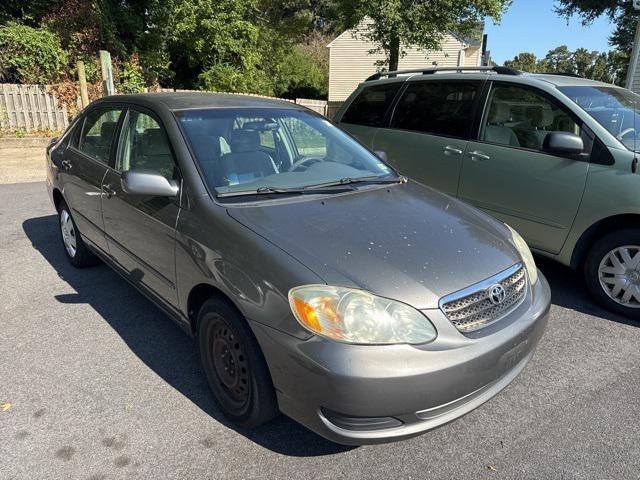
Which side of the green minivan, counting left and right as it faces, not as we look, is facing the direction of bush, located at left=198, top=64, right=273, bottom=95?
back

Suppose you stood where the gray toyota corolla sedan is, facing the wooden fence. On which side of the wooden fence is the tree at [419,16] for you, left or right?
right

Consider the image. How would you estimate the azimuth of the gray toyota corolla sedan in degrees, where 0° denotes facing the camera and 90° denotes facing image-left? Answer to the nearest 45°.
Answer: approximately 315°

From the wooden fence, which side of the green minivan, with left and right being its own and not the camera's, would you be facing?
back

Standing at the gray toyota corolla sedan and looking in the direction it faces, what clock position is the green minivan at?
The green minivan is roughly at 9 o'clock from the gray toyota corolla sedan.

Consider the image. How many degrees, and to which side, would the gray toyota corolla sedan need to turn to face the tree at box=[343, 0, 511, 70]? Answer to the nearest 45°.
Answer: approximately 135° to its left

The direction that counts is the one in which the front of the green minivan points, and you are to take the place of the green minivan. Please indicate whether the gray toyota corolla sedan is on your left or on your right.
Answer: on your right

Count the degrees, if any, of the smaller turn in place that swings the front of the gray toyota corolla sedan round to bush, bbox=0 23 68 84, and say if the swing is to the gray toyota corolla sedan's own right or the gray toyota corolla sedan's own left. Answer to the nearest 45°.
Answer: approximately 180°

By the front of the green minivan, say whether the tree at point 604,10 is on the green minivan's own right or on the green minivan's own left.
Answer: on the green minivan's own left

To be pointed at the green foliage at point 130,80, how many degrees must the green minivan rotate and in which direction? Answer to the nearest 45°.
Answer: approximately 180°

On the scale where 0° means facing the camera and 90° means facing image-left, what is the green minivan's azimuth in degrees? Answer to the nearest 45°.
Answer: approximately 315°
